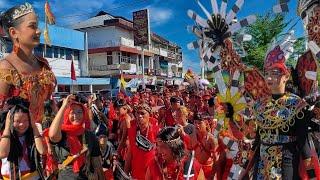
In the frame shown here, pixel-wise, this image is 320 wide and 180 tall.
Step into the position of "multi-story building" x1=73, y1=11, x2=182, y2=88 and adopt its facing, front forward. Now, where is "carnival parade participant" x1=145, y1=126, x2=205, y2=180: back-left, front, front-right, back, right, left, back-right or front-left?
front-right

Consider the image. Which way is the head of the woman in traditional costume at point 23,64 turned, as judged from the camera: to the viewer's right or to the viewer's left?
to the viewer's right

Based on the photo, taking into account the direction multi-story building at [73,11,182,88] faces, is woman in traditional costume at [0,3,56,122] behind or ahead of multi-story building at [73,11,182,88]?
ahead

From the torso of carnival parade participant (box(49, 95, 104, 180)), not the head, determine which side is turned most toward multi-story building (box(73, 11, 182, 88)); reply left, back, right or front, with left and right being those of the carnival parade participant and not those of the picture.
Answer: back

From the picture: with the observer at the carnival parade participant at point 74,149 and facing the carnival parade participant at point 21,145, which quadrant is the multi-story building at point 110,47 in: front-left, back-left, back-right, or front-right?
back-right

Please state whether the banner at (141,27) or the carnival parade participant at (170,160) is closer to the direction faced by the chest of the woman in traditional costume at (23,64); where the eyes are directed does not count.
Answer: the carnival parade participant

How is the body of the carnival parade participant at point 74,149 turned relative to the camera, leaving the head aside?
toward the camera

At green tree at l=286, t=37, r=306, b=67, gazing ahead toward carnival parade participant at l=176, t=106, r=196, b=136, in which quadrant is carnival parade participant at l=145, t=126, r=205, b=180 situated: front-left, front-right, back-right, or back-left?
front-left

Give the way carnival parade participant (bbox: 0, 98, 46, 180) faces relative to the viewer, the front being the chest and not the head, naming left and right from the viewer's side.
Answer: facing the viewer

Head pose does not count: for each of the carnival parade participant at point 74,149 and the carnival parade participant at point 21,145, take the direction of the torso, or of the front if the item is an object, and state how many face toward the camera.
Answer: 2

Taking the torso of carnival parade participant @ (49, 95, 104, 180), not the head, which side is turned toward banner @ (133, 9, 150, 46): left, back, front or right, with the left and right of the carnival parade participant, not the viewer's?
back
